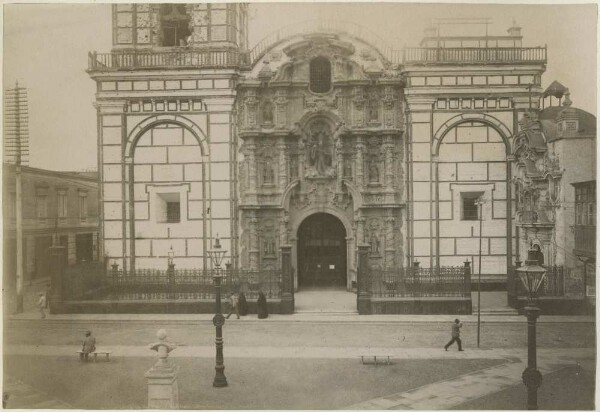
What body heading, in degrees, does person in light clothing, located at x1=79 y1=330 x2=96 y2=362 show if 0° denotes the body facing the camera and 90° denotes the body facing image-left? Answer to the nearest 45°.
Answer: approximately 45°
